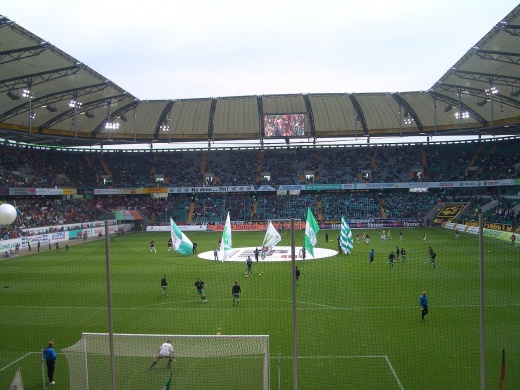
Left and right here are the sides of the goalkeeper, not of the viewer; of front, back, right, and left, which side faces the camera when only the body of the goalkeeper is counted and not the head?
back

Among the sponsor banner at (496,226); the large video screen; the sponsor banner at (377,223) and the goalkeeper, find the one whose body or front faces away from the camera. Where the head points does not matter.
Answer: the goalkeeper

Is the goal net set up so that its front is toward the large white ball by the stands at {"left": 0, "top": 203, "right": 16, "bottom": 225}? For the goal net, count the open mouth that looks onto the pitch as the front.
no

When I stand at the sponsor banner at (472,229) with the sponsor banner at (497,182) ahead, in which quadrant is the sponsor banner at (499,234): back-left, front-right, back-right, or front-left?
back-right

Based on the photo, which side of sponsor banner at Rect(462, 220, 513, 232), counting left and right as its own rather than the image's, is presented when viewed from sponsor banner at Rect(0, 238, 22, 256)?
front

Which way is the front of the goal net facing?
away from the camera

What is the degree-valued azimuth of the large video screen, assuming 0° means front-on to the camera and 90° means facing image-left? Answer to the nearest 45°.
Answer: approximately 0°

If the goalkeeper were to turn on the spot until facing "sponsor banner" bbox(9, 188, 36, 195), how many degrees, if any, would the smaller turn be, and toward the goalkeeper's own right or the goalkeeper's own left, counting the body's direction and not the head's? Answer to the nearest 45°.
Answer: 0° — they already face it

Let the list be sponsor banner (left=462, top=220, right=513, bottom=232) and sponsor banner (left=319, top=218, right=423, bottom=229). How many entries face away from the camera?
0

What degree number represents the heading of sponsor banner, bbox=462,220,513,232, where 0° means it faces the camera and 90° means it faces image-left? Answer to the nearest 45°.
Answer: approximately 45°

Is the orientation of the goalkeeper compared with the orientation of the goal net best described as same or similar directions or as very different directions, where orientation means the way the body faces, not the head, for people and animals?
same or similar directions

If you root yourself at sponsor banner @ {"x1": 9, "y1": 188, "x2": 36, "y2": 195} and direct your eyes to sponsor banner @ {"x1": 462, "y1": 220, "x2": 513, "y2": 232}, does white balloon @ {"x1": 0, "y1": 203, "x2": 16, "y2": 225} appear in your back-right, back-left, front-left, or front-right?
front-right

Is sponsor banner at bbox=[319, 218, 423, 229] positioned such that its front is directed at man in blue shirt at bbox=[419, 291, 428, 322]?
yes

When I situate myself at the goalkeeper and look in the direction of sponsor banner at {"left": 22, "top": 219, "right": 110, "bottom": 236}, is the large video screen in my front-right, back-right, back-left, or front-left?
front-right

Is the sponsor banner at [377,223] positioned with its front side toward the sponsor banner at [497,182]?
no

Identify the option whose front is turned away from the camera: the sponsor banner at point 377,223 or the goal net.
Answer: the goal net

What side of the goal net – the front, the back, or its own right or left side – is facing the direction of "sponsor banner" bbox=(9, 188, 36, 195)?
front

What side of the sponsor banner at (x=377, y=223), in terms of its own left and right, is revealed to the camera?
front
